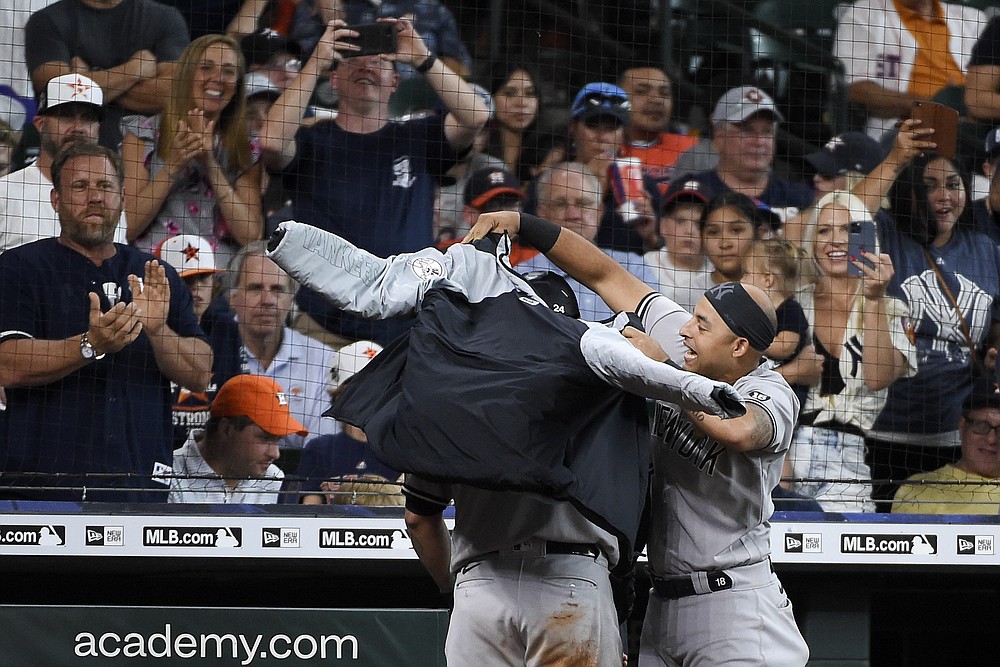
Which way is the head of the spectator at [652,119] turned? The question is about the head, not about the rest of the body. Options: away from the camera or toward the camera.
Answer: toward the camera

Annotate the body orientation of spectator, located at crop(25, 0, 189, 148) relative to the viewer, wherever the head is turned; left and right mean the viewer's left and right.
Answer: facing the viewer

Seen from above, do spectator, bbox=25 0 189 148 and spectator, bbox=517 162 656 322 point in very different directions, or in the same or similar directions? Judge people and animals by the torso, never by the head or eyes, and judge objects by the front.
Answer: same or similar directions

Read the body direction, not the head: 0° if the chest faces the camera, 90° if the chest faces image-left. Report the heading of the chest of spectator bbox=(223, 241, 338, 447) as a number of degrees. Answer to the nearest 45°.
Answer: approximately 0°

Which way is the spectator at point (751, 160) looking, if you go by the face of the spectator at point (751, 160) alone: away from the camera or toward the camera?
toward the camera

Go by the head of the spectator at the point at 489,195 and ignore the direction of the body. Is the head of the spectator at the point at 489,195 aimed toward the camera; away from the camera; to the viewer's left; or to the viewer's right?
toward the camera

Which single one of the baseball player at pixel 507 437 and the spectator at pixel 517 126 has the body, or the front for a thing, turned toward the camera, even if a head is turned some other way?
the spectator

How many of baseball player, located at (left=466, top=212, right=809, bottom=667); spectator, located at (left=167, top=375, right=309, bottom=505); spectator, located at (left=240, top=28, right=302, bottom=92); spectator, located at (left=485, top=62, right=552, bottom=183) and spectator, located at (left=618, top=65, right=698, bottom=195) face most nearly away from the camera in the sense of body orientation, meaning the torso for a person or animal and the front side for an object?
0

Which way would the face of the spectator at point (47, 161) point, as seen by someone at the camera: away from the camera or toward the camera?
toward the camera

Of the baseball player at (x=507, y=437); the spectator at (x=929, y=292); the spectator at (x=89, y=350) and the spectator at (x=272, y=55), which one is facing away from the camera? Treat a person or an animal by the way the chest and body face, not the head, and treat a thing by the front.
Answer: the baseball player

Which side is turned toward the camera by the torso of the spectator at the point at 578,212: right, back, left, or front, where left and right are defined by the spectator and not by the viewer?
front

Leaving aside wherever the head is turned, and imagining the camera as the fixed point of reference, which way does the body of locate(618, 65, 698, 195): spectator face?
toward the camera

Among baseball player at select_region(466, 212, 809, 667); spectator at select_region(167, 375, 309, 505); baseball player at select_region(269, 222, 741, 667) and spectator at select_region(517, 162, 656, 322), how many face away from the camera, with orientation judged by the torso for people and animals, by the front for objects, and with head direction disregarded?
1

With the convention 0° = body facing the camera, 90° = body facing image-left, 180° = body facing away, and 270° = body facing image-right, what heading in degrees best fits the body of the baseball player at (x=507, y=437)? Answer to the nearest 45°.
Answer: approximately 180°

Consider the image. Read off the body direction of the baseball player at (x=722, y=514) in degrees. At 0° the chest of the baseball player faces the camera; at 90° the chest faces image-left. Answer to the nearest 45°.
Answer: approximately 45°

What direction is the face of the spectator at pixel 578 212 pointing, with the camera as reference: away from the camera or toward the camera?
toward the camera

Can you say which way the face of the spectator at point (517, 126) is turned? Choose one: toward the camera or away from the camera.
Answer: toward the camera

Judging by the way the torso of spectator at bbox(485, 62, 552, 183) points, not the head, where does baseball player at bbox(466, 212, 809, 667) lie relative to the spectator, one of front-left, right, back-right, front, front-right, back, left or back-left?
front
